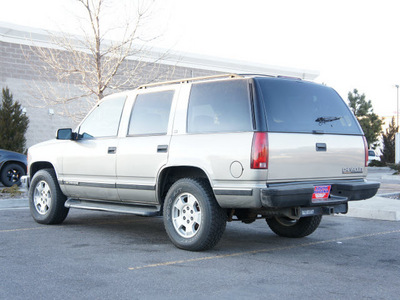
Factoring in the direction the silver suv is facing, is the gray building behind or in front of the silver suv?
in front

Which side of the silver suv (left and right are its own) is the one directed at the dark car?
front

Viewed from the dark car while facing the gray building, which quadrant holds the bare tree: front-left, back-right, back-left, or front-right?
front-right

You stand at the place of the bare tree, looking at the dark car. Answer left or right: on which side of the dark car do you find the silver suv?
left

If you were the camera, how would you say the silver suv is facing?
facing away from the viewer and to the left of the viewer
